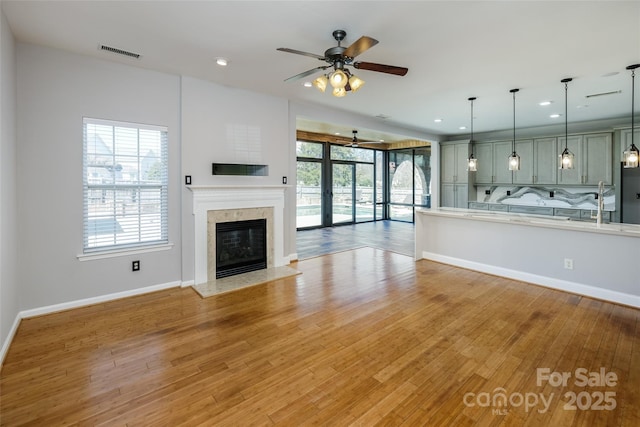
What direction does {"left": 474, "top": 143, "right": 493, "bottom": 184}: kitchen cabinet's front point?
toward the camera

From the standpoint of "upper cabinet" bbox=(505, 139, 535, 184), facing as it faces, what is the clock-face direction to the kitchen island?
The kitchen island is roughly at 12 o'clock from the upper cabinet.

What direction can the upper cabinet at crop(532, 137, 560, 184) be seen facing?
toward the camera

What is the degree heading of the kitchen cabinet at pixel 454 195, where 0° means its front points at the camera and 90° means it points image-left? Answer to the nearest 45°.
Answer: approximately 0°

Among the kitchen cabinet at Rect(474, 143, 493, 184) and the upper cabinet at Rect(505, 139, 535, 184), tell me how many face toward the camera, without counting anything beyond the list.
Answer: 2

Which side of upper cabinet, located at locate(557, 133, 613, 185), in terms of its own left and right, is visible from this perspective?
front
